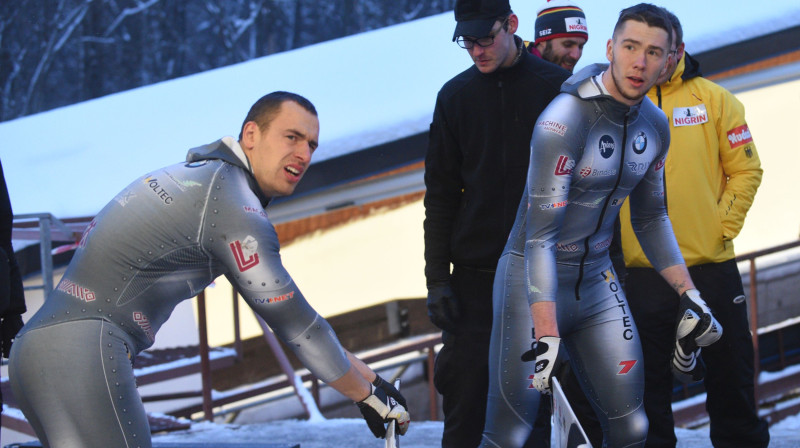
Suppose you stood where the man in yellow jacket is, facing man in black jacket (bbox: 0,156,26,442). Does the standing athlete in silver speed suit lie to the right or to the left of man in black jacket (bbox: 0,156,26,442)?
left

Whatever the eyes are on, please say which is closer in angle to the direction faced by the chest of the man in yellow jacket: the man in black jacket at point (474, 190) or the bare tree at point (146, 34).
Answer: the man in black jacket

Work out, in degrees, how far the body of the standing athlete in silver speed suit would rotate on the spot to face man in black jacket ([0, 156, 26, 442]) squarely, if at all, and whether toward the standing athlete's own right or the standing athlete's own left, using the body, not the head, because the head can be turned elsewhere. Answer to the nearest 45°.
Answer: approximately 135° to the standing athlete's own right

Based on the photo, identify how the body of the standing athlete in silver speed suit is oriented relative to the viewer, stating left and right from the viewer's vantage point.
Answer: facing the viewer and to the right of the viewer

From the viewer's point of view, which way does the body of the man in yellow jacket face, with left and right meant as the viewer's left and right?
facing the viewer and to the left of the viewer

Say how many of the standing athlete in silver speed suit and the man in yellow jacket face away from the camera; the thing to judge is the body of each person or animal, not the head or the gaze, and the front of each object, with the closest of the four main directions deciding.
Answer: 0

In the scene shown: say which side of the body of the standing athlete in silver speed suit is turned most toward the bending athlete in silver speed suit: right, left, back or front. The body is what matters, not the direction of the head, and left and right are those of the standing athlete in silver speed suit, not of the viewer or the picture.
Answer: right

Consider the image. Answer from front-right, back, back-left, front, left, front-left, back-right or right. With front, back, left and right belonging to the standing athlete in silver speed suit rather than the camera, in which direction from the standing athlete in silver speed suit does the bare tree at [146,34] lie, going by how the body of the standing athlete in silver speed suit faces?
back
